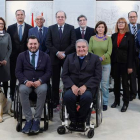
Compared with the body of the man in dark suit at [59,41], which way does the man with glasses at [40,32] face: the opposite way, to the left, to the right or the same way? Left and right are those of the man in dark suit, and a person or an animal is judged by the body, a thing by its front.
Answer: the same way

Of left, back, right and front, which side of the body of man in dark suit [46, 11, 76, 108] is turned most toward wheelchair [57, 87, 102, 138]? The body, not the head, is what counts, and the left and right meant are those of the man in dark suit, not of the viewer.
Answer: front

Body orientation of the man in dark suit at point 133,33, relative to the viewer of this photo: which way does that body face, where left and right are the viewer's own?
facing the viewer

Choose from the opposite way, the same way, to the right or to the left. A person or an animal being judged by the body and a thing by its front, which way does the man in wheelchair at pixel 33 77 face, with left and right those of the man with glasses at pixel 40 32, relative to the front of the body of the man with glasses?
the same way

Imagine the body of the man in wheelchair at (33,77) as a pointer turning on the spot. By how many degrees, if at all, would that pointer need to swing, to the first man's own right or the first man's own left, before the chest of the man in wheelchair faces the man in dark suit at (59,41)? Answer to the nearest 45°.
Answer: approximately 135° to the first man's own left

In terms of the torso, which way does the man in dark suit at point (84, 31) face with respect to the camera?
toward the camera

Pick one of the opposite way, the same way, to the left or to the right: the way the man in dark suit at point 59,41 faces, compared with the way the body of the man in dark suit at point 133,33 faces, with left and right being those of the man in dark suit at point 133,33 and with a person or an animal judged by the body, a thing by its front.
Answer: the same way

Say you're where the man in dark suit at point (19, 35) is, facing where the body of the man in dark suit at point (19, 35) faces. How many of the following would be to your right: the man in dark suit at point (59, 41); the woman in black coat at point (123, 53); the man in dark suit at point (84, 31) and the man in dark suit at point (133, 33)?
0

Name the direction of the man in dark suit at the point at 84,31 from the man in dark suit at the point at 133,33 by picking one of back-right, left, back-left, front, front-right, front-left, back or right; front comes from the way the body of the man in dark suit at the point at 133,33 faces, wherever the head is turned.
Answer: front-right

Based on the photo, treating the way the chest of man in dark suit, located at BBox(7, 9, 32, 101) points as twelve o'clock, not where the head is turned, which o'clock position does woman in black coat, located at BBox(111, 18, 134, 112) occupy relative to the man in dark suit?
The woman in black coat is roughly at 10 o'clock from the man in dark suit.

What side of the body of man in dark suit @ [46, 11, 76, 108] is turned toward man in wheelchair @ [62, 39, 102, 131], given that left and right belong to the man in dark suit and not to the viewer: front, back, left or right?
front

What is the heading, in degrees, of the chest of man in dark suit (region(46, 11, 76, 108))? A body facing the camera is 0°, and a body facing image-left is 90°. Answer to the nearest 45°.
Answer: approximately 0°

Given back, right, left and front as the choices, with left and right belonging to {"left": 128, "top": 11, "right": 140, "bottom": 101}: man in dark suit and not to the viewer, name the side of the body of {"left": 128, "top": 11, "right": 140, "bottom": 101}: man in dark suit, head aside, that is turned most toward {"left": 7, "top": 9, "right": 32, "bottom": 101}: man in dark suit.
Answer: right

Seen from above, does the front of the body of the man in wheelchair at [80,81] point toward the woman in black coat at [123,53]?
no

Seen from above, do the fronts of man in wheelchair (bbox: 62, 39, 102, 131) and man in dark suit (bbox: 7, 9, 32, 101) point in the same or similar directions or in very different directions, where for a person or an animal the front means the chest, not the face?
same or similar directions

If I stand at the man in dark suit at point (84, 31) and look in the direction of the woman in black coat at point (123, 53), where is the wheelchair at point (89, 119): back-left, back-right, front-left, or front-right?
front-right

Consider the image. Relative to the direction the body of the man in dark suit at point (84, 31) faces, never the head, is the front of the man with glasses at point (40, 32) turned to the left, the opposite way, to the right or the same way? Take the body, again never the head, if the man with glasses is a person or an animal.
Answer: the same way

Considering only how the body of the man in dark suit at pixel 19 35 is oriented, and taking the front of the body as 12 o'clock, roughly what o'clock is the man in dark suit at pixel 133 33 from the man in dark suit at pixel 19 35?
the man in dark suit at pixel 133 33 is roughly at 9 o'clock from the man in dark suit at pixel 19 35.
